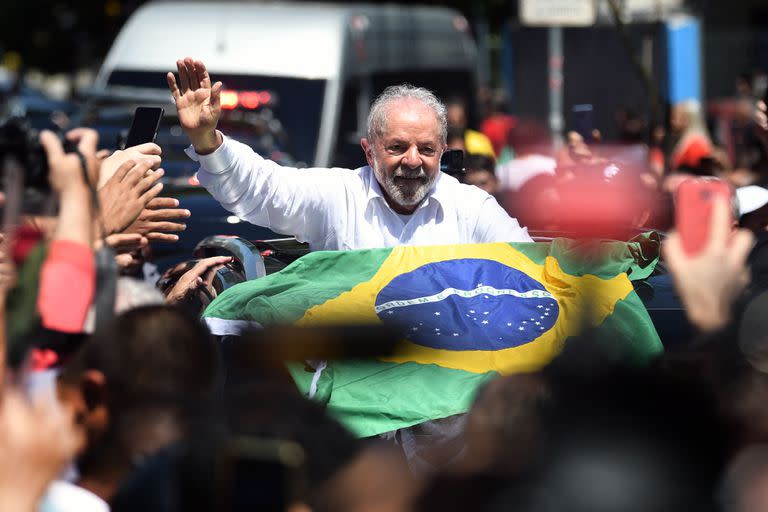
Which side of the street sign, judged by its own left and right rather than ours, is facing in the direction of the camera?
front

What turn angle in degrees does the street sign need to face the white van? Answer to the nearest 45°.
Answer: approximately 90° to its right
